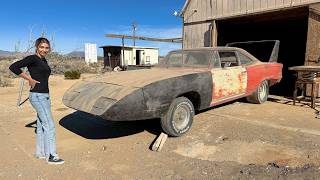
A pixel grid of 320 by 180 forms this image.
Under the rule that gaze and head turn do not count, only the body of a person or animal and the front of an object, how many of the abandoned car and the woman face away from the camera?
0

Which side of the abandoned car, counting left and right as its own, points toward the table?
back

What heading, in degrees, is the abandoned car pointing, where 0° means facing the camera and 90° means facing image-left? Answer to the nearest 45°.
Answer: approximately 45°

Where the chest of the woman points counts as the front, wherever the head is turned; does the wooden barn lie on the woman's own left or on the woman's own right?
on the woman's own left

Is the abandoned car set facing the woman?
yes

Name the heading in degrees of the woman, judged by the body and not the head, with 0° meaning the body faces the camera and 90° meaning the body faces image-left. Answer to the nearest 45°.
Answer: approximately 315°

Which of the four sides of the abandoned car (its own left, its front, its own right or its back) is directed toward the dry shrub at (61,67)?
right

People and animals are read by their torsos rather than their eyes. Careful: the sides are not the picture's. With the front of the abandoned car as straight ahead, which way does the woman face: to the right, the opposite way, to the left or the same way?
to the left

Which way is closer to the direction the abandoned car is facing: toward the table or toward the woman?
the woman

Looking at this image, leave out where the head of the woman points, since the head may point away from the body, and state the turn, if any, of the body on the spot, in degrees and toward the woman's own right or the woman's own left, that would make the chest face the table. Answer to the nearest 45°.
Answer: approximately 45° to the woman's own left

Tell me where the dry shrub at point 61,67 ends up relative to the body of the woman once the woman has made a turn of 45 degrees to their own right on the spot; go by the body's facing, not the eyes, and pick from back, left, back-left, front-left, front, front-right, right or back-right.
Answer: back
